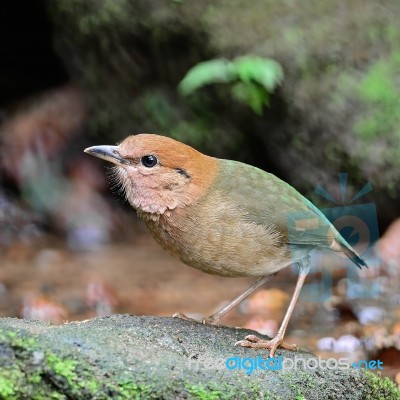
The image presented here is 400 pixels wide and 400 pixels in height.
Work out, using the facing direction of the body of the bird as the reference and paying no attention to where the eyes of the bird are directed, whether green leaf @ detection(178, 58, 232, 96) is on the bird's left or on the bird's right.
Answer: on the bird's right

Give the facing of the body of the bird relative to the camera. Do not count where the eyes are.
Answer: to the viewer's left

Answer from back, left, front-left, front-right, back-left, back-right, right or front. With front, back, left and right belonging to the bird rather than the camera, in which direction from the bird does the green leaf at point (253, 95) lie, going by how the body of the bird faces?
right
